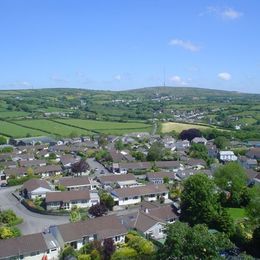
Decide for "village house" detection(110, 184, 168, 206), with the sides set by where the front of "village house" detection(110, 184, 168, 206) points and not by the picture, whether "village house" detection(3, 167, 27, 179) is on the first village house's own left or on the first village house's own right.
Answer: on the first village house's own right

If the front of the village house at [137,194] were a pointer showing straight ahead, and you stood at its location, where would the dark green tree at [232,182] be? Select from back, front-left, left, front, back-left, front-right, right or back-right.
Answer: left

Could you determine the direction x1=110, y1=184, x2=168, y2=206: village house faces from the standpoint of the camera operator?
facing the viewer

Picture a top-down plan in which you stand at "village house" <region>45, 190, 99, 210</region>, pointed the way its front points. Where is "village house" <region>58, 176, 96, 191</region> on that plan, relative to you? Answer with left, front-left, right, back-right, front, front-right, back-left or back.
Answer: back

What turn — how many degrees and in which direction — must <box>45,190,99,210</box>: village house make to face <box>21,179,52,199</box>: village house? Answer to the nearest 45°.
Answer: approximately 135° to its right

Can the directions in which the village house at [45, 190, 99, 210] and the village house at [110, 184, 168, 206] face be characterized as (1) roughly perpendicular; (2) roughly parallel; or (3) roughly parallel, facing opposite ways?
roughly parallel

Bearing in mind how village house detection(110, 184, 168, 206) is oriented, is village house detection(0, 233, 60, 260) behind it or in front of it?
in front

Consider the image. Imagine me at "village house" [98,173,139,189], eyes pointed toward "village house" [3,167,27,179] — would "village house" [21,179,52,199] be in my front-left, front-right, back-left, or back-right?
front-left

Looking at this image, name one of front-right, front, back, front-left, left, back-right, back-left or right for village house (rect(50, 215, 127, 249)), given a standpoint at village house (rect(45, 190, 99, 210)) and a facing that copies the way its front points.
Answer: front

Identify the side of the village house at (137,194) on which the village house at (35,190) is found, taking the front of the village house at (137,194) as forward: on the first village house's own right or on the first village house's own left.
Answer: on the first village house's own right

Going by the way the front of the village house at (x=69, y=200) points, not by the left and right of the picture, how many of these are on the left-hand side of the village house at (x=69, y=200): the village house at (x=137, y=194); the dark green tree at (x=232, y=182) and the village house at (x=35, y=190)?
2

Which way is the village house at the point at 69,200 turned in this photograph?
toward the camera
